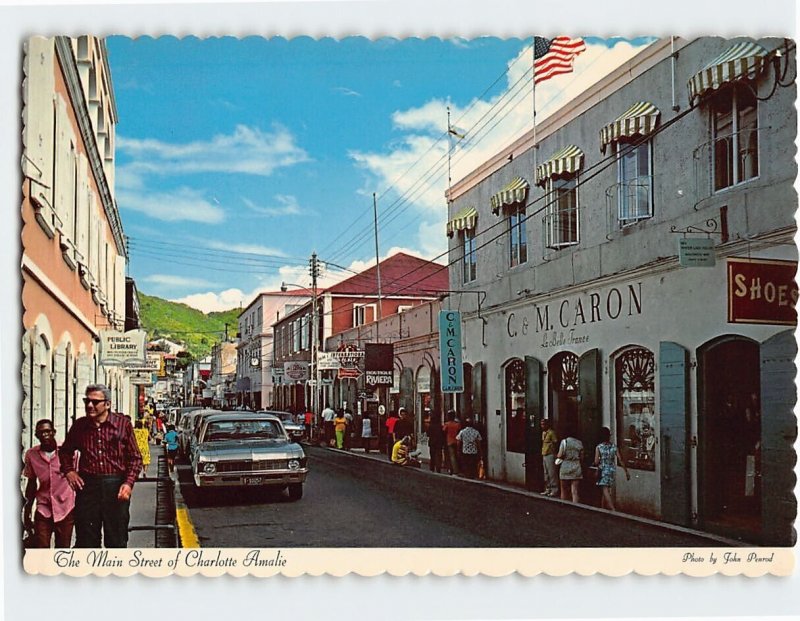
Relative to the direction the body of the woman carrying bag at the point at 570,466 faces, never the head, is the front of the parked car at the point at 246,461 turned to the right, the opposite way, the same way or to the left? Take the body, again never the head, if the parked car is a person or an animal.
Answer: the opposite way

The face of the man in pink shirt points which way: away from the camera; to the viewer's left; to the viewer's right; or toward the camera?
toward the camera

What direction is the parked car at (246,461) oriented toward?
toward the camera

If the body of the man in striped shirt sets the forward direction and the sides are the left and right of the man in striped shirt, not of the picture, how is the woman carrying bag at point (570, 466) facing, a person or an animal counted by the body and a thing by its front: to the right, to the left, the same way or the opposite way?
the opposite way

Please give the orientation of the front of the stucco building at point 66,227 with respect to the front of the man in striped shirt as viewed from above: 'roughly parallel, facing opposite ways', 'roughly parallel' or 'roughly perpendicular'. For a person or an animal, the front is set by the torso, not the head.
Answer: roughly perpendicular

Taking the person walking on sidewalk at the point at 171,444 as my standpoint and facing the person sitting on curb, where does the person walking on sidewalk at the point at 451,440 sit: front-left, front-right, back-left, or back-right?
front-right

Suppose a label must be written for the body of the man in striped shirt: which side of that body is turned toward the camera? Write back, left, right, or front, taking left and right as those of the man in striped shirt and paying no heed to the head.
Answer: front

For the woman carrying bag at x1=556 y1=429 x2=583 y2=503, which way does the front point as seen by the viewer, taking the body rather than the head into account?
away from the camera

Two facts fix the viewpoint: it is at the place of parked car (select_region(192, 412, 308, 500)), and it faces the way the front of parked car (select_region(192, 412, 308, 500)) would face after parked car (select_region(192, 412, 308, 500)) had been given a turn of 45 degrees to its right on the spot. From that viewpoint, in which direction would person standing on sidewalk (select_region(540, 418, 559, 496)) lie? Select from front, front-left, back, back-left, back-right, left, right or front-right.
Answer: back-left

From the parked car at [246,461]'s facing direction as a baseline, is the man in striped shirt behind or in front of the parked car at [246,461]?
in front

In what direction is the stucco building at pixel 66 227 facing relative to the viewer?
to the viewer's right

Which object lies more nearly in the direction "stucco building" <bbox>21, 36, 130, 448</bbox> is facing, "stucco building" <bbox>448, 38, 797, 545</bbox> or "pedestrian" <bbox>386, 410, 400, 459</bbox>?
the stucco building
